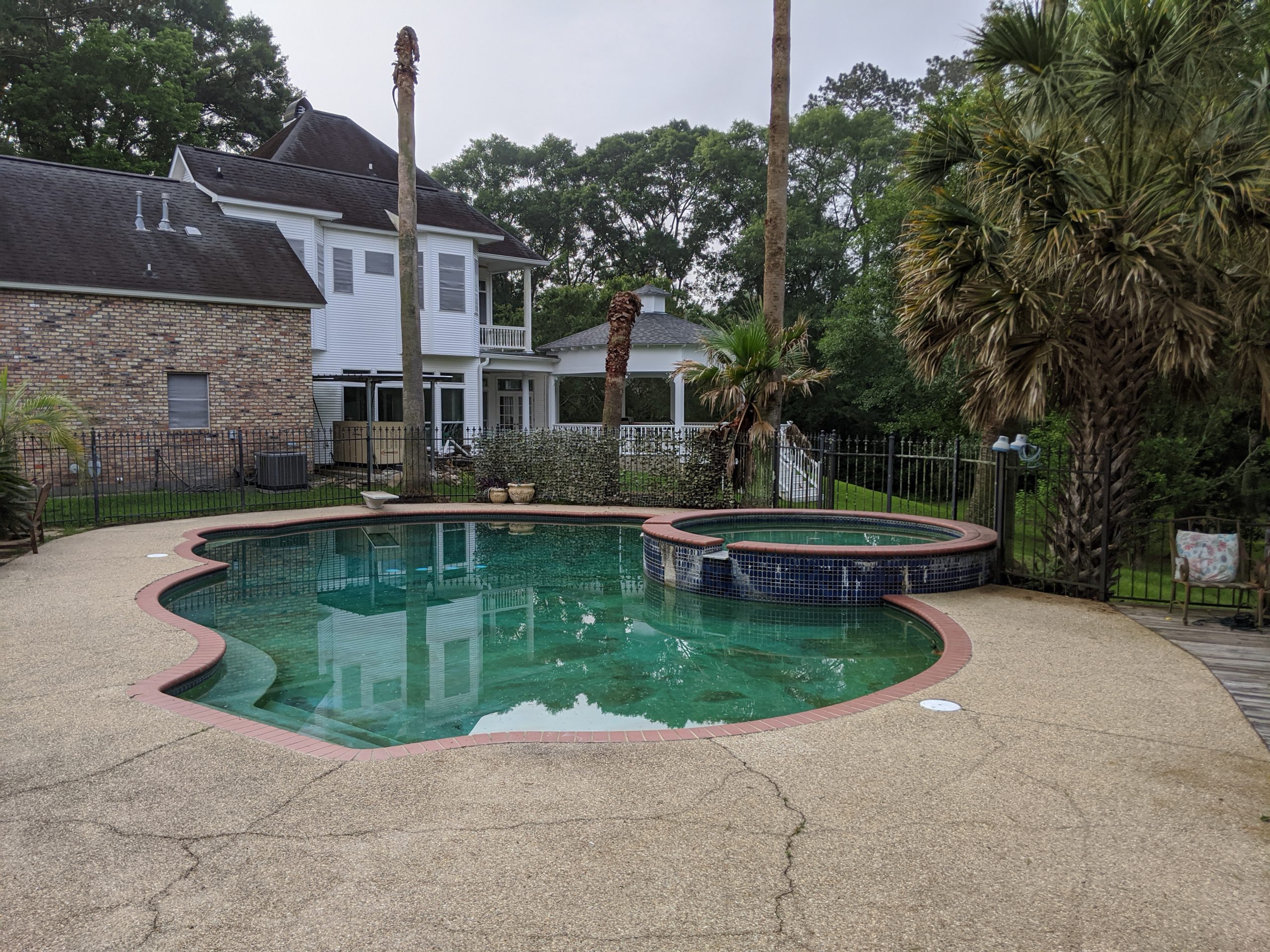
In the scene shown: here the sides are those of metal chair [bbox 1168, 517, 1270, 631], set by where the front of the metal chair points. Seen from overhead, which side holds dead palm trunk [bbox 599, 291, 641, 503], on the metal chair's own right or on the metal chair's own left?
on the metal chair's own right

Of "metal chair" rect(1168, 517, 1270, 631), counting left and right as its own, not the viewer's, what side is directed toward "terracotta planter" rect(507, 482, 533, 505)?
right

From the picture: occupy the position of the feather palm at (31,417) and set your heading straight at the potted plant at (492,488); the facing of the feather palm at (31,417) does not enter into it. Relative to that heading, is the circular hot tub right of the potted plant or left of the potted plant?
right

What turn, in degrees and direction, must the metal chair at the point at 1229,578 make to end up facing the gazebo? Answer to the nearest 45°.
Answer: approximately 135° to its right

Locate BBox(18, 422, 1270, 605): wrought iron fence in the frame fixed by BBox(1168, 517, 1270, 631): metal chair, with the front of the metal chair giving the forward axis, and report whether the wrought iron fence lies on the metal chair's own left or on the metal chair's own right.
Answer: on the metal chair's own right

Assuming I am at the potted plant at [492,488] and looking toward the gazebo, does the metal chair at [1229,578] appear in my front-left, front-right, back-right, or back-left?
back-right

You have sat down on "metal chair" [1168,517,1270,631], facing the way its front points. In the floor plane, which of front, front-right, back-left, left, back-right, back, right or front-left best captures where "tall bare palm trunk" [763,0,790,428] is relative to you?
back-right

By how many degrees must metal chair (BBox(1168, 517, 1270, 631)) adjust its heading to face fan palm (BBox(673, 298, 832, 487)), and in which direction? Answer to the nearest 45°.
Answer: approximately 135° to its right

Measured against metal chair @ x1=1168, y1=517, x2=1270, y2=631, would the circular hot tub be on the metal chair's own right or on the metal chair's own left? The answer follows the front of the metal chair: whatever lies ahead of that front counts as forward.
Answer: on the metal chair's own right

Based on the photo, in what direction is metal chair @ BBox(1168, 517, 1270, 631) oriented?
toward the camera

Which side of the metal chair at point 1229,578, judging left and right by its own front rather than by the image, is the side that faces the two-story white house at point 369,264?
right

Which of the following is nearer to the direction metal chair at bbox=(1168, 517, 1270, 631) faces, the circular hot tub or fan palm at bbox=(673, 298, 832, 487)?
the circular hot tub

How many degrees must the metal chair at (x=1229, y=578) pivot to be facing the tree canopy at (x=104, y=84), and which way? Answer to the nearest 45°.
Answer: approximately 90° to its right

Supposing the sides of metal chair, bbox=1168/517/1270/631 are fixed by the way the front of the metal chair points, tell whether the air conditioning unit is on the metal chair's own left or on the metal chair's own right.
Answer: on the metal chair's own right
